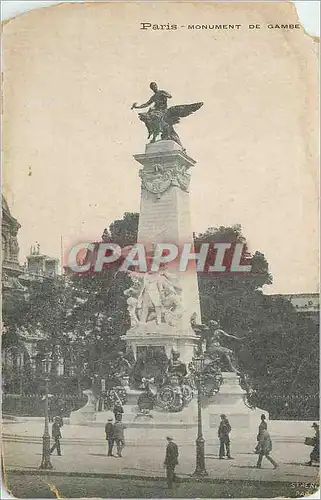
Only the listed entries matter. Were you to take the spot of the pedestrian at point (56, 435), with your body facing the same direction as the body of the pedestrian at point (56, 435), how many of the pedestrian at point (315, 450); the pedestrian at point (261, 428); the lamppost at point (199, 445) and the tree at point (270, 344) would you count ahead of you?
4

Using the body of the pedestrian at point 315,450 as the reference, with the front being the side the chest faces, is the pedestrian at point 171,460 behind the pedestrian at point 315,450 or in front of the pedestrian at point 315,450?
in front

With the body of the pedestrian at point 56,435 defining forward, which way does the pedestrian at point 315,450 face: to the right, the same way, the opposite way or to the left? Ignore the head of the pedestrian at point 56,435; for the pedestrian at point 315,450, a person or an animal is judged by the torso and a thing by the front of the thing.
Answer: the opposite way

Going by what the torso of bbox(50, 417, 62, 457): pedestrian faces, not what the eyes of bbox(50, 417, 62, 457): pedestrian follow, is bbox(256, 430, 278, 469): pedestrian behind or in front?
in front

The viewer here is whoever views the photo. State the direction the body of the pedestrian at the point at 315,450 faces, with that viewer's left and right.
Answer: facing to the left of the viewer
